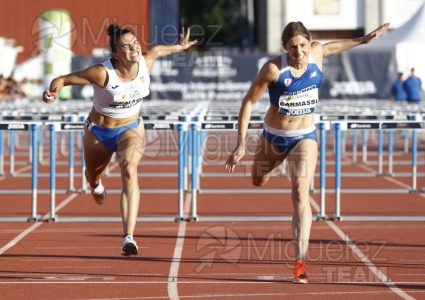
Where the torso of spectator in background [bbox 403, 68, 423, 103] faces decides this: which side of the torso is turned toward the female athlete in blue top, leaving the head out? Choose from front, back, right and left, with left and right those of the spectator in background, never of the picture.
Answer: front

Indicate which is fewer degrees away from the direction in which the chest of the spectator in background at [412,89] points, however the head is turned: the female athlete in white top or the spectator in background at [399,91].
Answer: the female athlete in white top

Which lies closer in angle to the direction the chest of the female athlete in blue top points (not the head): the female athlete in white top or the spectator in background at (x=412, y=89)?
the female athlete in white top

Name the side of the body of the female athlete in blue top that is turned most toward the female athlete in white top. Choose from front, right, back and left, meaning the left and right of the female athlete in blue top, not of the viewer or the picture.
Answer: back

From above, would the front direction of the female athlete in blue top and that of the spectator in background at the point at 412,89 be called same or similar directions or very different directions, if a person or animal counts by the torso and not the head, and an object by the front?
same or similar directions

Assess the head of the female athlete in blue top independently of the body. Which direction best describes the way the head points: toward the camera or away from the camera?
toward the camera

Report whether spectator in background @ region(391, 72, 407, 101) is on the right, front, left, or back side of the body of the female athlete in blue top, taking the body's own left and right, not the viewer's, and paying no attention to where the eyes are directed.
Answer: back

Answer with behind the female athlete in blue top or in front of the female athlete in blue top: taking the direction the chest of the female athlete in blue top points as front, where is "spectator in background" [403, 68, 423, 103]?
behind

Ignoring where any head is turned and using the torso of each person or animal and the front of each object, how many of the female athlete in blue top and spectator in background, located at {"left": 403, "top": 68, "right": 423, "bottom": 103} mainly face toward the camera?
2

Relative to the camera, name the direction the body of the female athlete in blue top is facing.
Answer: toward the camera

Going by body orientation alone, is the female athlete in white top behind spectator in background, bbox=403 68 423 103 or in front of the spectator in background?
in front
